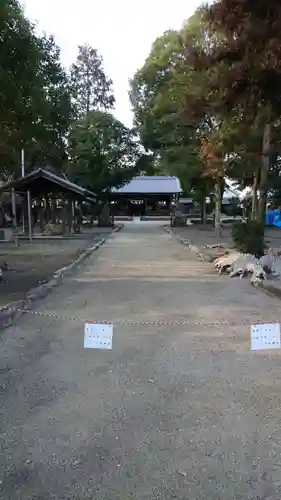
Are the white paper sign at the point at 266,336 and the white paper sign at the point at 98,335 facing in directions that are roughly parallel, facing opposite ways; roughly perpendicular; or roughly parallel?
roughly parallel

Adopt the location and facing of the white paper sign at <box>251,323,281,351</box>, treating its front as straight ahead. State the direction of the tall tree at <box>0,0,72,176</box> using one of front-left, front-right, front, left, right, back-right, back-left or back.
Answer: back-right

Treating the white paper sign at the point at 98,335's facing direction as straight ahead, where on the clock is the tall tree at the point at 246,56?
The tall tree is roughly at 7 o'clock from the white paper sign.

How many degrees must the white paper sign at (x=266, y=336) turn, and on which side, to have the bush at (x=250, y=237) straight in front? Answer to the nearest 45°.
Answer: approximately 180°

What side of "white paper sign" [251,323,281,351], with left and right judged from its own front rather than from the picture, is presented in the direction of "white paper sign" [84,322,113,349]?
right

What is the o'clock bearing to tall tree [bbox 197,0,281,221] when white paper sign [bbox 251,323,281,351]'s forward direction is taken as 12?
The tall tree is roughly at 6 o'clock from the white paper sign.

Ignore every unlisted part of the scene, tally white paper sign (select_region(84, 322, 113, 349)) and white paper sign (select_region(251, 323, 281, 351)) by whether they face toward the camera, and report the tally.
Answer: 2

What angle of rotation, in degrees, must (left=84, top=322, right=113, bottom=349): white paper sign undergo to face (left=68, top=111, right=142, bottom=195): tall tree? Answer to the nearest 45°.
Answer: approximately 180°

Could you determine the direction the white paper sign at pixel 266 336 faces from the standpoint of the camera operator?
facing the viewer
